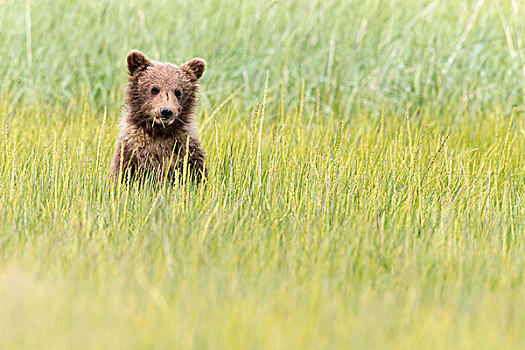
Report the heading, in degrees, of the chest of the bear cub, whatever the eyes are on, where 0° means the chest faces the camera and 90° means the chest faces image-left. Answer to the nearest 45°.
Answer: approximately 0°
